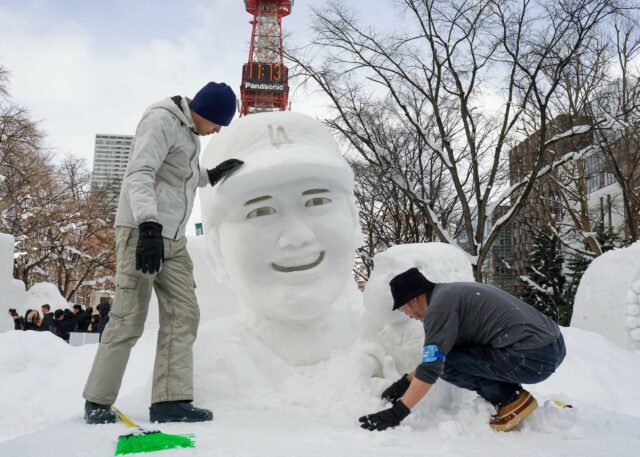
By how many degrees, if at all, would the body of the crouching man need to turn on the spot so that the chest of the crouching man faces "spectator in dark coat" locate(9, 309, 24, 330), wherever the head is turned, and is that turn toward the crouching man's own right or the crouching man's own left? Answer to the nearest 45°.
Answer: approximately 45° to the crouching man's own right

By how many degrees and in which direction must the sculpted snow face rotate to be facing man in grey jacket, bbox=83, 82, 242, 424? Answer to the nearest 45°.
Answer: approximately 45° to its right

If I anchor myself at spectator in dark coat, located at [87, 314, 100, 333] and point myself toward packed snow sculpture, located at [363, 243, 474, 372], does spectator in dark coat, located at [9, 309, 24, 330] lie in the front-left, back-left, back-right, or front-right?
back-right

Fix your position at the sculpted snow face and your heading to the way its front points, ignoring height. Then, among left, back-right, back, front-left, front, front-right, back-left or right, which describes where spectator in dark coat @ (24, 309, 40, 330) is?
back-right

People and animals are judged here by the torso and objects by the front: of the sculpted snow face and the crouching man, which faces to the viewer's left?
the crouching man

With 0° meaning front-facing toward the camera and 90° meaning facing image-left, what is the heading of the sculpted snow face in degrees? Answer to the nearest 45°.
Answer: approximately 0°

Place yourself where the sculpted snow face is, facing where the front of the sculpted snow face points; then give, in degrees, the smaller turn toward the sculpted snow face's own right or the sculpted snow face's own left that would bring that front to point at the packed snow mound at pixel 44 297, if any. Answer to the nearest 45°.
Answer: approximately 135° to the sculpted snow face's own right

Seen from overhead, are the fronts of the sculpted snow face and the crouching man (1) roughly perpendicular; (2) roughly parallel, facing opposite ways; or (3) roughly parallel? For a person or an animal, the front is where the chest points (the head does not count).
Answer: roughly perpendicular

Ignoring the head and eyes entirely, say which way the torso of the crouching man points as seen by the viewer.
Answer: to the viewer's left

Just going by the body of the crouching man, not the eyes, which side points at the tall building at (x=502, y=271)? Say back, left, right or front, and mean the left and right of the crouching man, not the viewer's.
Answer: right

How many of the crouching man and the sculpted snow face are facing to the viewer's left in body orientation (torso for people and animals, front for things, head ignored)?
1

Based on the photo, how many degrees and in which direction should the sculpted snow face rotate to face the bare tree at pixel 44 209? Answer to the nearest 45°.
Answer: approximately 135° to its right

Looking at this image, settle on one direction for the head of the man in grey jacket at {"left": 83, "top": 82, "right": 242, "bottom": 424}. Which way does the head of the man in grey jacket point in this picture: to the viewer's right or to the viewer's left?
to the viewer's right

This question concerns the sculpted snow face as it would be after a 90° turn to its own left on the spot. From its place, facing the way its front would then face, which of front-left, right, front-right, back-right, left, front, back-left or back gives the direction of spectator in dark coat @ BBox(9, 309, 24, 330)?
back-left
